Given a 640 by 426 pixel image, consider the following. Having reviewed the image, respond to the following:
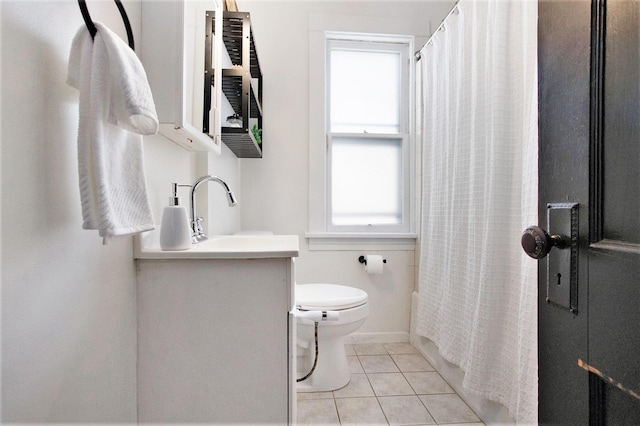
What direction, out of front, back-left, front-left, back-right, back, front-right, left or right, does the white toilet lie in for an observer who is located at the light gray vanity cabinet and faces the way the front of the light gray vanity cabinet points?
front-left

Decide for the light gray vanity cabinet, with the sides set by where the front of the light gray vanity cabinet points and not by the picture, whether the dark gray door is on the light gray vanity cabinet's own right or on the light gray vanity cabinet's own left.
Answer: on the light gray vanity cabinet's own right

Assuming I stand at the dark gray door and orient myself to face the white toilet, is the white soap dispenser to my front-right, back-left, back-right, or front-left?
front-left

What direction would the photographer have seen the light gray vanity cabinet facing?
facing to the right of the viewer

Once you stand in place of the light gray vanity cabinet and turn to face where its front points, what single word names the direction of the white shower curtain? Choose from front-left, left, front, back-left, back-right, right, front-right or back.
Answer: front

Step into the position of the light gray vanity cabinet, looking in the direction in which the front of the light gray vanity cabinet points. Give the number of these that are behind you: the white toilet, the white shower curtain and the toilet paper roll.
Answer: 0
